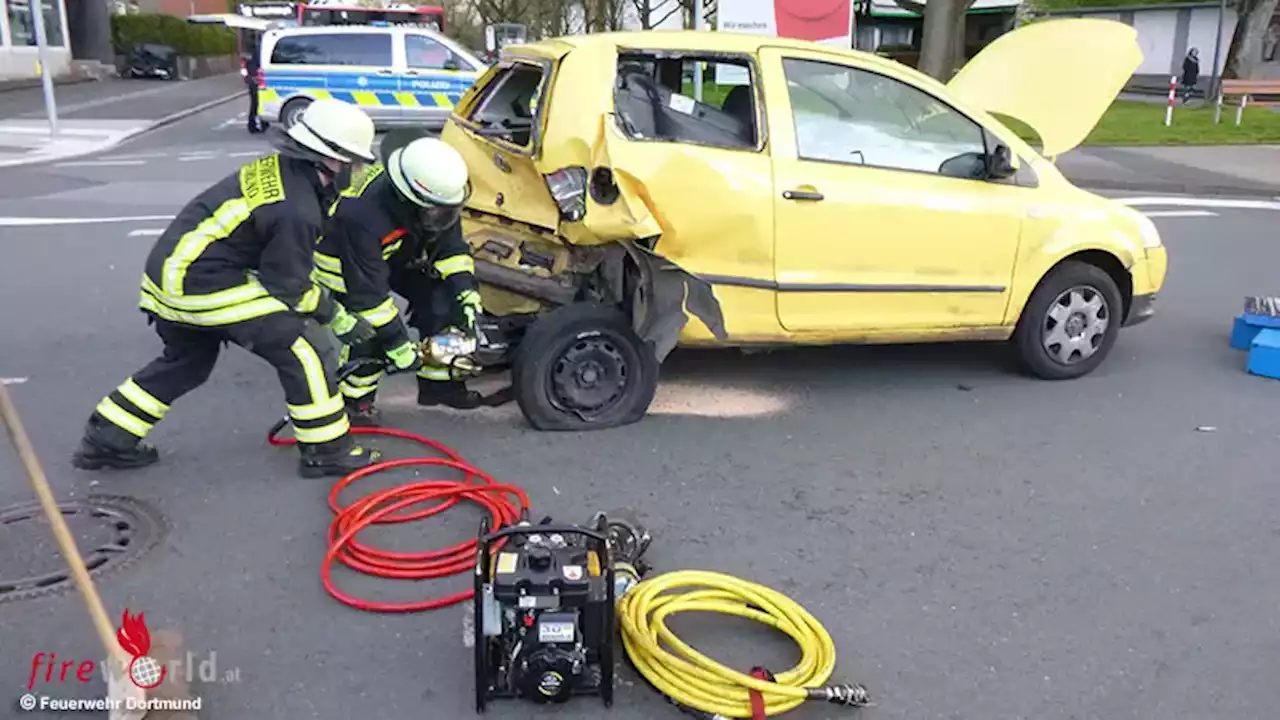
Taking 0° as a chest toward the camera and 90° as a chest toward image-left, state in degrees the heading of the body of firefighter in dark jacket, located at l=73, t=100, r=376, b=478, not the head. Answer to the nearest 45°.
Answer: approximately 270°

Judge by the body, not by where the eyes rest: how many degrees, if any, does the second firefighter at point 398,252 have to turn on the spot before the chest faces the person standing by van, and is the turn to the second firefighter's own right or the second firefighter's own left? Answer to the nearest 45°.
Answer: approximately 135° to the second firefighter's own left

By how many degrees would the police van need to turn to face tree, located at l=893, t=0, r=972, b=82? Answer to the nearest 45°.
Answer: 0° — it already faces it

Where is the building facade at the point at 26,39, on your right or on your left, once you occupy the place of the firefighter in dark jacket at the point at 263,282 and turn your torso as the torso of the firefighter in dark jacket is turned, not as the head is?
on your left

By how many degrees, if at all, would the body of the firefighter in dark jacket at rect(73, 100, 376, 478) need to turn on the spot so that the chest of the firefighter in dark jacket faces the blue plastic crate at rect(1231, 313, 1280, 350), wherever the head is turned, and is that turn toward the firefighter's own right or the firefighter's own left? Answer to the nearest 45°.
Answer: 0° — they already face it

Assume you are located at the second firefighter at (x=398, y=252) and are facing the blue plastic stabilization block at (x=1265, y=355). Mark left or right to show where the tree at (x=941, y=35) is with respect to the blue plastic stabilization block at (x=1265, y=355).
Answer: left

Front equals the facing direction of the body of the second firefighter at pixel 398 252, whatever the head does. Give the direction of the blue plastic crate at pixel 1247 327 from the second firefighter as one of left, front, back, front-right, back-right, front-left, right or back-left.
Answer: front-left

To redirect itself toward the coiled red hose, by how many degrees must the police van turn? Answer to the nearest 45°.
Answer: approximately 90° to its right

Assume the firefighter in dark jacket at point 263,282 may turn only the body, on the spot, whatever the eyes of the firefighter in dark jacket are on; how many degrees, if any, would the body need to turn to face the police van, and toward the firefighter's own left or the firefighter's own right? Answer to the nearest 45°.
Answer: approximately 90° to the firefighter's own left

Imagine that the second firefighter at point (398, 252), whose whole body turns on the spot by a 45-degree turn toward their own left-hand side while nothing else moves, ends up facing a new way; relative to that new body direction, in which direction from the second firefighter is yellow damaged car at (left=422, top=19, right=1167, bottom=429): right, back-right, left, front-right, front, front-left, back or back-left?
front

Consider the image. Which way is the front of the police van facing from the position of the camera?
facing to the right of the viewer

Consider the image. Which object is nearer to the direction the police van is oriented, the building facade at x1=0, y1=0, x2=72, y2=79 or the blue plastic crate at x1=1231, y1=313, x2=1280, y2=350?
the blue plastic crate

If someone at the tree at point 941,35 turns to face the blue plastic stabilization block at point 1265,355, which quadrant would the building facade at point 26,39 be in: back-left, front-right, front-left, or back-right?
back-right
